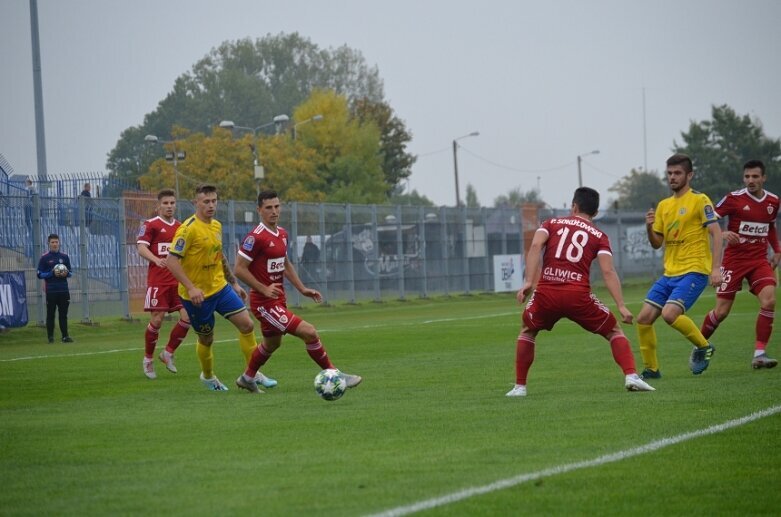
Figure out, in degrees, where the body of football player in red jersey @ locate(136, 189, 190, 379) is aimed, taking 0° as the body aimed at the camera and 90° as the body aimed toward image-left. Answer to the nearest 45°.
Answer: approximately 315°

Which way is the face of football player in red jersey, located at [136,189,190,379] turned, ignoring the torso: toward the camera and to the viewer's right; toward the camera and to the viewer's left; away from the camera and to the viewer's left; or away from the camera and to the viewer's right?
toward the camera and to the viewer's right

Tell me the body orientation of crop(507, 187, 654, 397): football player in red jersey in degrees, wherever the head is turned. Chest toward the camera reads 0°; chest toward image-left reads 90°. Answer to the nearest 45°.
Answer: approximately 180°

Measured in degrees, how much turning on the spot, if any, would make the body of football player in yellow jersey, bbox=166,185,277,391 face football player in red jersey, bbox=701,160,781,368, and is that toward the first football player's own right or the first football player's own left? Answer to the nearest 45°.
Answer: approximately 45° to the first football player's own left

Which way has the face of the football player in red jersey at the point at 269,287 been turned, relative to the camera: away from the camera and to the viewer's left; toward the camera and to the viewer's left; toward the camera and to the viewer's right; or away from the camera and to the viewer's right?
toward the camera and to the viewer's right

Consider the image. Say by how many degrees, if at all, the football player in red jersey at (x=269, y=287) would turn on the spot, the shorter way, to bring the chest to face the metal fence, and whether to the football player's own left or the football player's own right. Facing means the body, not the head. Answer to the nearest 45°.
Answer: approximately 135° to the football player's own left

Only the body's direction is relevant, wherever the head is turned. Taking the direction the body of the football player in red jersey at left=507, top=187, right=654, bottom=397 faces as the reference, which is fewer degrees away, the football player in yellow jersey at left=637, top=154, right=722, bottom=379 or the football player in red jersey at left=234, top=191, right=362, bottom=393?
the football player in yellow jersey

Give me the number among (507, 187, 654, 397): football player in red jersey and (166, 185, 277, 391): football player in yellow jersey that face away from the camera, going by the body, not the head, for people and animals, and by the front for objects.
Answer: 1
